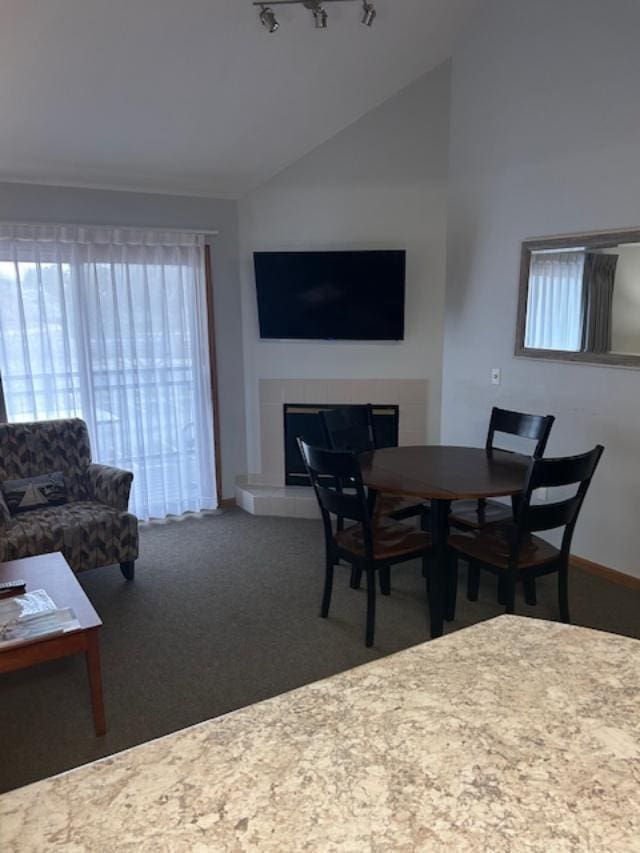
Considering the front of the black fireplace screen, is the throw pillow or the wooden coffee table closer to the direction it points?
the wooden coffee table

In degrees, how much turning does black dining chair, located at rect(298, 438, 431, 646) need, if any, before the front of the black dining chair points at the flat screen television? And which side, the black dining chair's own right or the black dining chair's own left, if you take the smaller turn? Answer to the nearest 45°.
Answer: approximately 45° to the black dining chair's own left

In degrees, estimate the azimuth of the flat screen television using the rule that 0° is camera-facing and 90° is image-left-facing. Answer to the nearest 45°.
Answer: approximately 0°

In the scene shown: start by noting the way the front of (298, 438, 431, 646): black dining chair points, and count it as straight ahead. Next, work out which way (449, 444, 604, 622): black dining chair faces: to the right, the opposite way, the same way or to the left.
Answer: to the left

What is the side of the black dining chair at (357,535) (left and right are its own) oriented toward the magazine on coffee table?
back

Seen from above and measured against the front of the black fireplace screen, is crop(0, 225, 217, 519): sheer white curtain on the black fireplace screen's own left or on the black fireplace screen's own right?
on the black fireplace screen's own right

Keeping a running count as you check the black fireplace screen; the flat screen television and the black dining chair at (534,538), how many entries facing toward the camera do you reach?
2

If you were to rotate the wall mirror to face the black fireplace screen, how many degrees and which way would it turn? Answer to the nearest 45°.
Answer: approximately 45° to its right

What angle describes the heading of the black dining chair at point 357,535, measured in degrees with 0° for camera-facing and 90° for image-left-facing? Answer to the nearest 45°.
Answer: approximately 225°

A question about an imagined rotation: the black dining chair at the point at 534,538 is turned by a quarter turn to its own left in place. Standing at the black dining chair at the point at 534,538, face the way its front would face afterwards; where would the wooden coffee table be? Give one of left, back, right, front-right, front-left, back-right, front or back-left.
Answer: front

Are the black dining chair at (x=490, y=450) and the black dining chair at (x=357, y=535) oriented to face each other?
yes

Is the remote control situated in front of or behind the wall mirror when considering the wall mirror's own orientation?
in front
